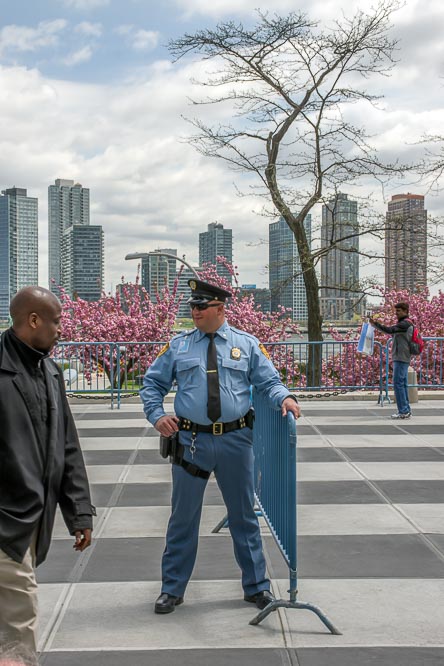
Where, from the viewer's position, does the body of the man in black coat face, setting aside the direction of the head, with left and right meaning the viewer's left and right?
facing the viewer and to the right of the viewer

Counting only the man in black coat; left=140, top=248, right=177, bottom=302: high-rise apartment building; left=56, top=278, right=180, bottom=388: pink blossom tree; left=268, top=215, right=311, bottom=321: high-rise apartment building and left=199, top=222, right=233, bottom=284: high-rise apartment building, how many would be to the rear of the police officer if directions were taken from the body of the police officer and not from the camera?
4

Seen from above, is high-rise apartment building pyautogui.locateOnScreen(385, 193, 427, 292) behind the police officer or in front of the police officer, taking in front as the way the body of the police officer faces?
behind

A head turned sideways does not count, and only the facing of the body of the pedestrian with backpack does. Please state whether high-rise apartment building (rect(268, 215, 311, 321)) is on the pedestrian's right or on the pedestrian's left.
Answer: on the pedestrian's right

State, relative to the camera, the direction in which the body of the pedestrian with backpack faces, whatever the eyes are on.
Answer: to the viewer's left

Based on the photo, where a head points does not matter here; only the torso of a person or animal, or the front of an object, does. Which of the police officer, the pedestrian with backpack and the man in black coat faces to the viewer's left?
the pedestrian with backpack

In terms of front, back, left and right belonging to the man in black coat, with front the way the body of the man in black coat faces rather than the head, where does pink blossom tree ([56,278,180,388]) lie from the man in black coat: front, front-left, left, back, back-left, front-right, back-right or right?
back-left

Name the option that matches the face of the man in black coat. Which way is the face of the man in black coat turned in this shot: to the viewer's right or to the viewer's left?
to the viewer's right

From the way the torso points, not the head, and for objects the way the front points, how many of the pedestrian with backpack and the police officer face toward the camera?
1

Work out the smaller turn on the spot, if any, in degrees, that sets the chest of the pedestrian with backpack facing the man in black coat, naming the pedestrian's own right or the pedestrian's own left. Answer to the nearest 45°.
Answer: approximately 90° to the pedestrian's own left

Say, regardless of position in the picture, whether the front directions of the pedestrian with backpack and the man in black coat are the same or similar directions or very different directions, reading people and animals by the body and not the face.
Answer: very different directions

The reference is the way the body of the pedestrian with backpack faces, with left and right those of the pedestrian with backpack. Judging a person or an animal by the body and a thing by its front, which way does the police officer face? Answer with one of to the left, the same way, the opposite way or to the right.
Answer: to the left
